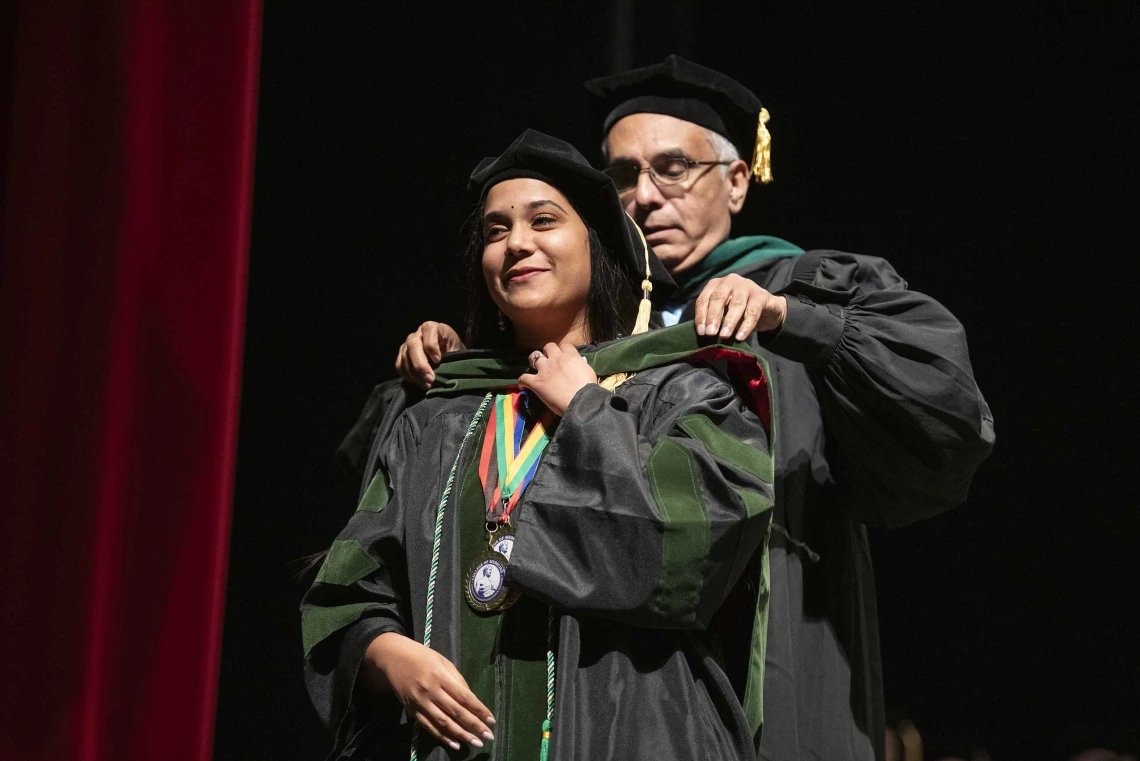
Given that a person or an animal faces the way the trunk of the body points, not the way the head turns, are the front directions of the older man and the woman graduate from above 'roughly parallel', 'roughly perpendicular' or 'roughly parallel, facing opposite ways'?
roughly parallel

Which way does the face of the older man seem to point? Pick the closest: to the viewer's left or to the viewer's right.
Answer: to the viewer's left

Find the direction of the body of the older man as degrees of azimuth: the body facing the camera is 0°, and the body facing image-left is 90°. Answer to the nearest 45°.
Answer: approximately 45°

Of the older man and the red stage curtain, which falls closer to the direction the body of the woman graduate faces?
the red stage curtain

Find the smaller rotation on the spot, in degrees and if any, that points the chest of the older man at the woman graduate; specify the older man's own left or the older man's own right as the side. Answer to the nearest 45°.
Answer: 0° — they already face them

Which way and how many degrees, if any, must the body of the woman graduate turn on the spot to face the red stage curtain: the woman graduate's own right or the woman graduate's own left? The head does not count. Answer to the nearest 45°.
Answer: approximately 45° to the woman graduate's own right

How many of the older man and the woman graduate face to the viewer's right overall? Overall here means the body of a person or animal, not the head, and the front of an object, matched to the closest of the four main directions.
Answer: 0

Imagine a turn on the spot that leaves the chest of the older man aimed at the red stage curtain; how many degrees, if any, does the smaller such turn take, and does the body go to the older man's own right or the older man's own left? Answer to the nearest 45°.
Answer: approximately 45° to the older man's own right

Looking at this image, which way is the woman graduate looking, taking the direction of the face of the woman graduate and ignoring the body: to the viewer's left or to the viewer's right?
to the viewer's left
